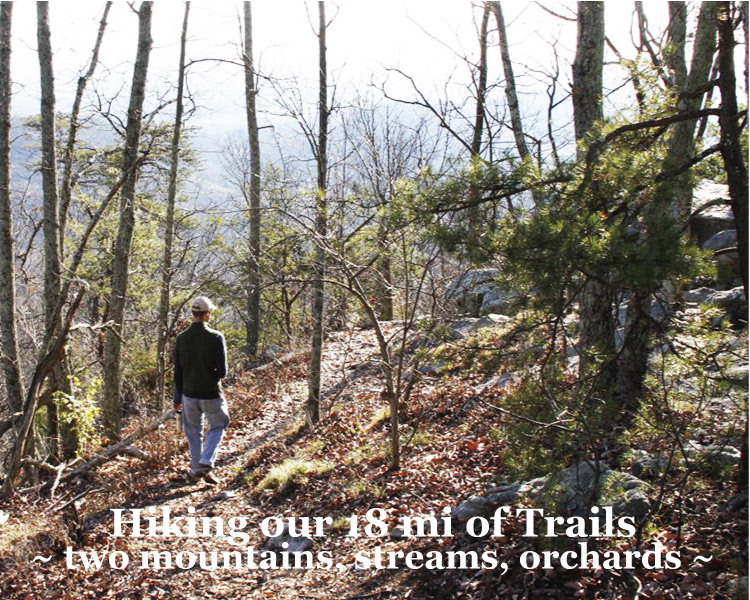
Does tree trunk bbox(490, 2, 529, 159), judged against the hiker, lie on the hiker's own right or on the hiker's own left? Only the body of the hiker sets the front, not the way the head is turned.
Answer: on the hiker's own right

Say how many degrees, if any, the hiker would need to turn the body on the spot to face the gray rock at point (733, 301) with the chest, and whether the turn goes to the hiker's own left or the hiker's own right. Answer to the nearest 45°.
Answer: approximately 90° to the hiker's own right

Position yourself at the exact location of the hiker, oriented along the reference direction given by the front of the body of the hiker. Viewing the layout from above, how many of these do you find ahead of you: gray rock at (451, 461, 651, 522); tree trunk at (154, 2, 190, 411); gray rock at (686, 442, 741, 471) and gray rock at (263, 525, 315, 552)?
1

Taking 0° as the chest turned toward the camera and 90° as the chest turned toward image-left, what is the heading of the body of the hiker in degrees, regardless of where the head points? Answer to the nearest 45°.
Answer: approximately 180°

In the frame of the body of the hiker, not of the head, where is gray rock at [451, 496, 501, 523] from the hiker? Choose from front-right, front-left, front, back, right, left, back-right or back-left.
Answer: back-right

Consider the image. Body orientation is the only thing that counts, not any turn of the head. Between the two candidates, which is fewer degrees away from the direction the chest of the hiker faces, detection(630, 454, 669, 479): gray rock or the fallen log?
the fallen log

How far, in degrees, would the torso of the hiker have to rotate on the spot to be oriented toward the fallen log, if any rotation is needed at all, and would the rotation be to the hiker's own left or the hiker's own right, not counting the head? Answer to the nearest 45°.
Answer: approximately 45° to the hiker's own left

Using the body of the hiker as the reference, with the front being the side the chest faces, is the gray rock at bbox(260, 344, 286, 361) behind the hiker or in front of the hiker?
in front

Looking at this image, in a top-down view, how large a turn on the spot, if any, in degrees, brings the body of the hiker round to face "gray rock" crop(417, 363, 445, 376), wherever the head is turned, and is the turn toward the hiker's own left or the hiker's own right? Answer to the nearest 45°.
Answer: approximately 45° to the hiker's own right

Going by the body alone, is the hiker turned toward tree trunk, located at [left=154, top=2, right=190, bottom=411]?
yes

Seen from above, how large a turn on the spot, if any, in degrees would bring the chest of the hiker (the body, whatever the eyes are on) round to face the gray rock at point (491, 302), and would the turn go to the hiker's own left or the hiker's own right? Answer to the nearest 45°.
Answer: approximately 45° to the hiker's own right

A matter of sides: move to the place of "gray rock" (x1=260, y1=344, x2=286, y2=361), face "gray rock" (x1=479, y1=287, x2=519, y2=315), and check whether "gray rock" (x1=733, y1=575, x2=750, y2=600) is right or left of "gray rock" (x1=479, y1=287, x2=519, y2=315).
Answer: right
